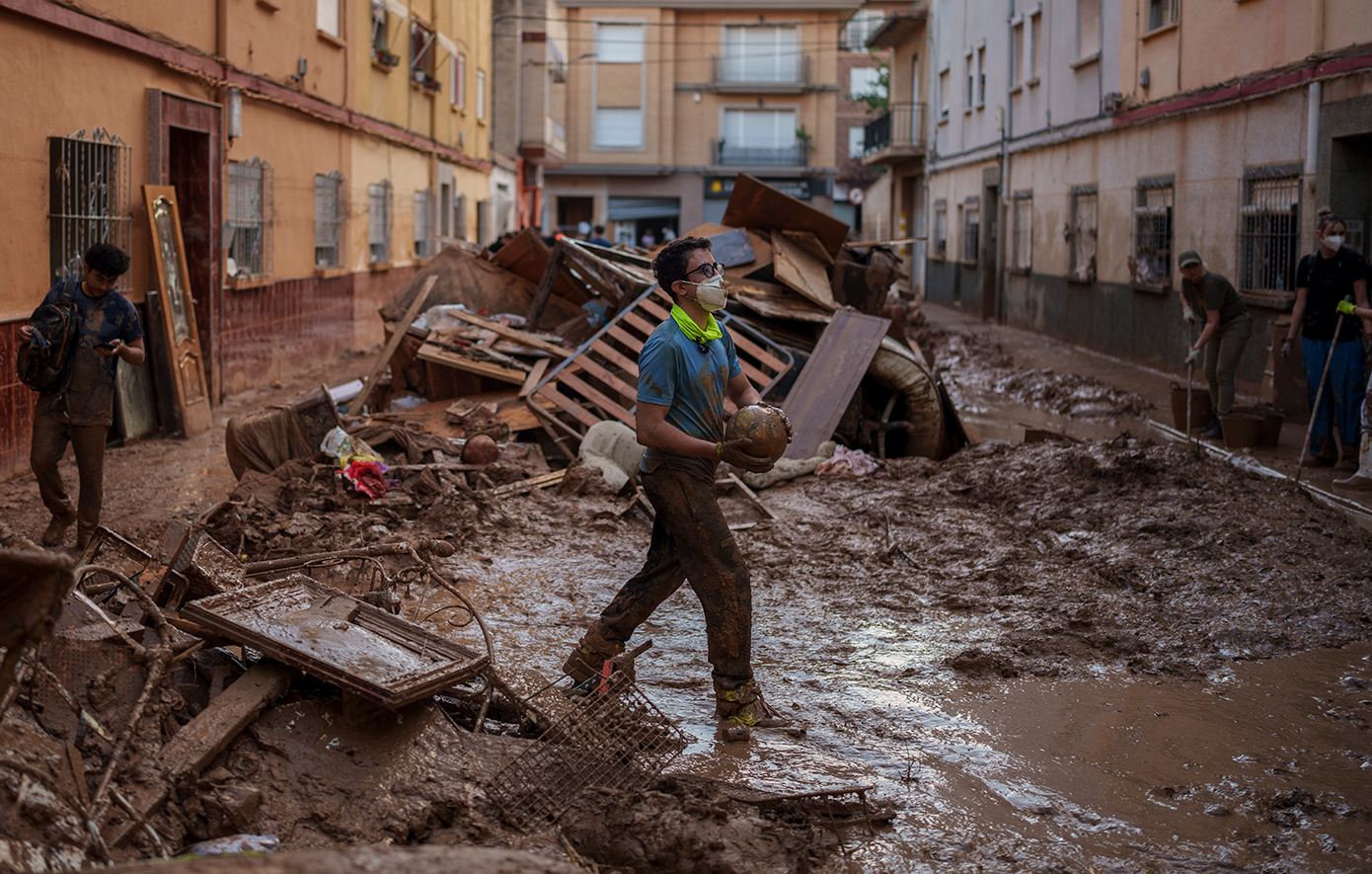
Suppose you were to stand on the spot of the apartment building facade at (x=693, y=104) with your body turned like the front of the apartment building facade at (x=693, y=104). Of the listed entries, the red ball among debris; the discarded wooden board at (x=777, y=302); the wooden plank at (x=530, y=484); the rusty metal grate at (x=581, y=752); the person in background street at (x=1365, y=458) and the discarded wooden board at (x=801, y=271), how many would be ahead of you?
6

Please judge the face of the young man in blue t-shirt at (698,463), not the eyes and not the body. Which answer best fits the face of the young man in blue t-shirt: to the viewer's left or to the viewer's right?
to the viewer's right

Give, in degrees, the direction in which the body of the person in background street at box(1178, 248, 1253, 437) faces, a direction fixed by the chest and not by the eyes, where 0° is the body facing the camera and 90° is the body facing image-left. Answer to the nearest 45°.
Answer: approximately 45°

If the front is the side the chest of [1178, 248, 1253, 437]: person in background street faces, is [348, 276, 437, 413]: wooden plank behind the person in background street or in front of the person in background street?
in front

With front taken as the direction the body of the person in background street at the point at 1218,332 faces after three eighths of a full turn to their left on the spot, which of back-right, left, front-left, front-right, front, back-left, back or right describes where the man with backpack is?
back-right

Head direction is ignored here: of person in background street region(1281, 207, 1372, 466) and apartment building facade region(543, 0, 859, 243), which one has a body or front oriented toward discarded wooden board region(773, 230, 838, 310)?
the apartment building facade

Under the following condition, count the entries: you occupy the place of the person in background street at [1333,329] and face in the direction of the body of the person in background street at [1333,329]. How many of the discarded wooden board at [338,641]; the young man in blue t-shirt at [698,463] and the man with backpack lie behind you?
0

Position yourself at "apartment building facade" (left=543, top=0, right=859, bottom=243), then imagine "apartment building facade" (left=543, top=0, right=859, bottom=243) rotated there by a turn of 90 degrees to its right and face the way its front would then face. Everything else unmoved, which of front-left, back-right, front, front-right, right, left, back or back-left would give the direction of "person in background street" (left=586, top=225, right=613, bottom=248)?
left

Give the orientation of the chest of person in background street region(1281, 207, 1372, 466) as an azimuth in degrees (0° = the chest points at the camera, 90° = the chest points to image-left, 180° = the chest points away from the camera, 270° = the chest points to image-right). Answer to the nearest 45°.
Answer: approximately 0°

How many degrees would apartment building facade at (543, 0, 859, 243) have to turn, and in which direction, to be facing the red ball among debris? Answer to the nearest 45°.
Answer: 0° — it already faces it

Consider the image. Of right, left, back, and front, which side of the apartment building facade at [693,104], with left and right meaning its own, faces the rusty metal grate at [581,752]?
front

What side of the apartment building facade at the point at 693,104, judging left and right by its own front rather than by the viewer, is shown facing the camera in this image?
front

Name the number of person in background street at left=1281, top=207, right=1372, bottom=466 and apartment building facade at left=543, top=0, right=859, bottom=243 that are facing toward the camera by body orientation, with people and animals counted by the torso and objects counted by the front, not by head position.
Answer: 2

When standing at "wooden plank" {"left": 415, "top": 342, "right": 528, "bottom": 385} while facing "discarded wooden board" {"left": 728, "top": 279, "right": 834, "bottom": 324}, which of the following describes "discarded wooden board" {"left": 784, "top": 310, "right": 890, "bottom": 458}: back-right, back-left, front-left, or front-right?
front-right
